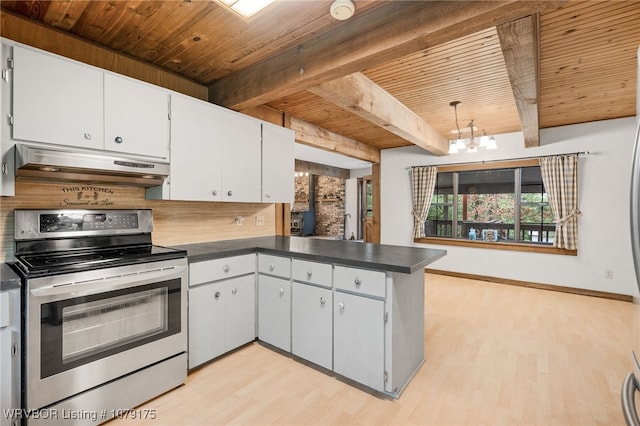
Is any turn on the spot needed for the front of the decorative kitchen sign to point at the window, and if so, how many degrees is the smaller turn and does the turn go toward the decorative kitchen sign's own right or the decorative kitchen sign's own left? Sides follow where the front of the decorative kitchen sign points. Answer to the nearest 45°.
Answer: approximately 90° to the decorative kitchen sign's own left

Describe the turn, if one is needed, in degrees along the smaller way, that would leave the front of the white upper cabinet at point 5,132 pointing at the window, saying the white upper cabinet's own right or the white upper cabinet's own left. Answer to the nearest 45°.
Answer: approximately 90° to the white upper cabinet's own left

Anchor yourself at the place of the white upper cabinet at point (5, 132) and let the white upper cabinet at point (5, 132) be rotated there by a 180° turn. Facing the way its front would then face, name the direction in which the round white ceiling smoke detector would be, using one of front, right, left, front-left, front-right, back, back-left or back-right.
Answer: back-right

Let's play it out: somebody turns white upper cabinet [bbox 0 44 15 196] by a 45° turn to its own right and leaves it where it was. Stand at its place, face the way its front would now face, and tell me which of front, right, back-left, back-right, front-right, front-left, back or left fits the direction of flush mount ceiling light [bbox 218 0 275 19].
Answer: left

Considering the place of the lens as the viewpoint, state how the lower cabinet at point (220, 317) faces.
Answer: facing the viewer and to the right of the viewer

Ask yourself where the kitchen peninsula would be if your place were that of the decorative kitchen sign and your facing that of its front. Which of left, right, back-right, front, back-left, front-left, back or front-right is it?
front-left

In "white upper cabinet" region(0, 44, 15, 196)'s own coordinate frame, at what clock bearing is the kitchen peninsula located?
The kitchen peninsula is roughly at 10 o'clock from the white upper cabinet.

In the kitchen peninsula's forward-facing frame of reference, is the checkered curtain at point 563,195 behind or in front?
behind

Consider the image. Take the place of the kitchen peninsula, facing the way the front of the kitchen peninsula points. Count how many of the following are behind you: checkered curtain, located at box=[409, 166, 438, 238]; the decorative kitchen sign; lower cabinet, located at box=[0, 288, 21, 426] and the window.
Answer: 2

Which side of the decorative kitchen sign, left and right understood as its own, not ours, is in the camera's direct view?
front
